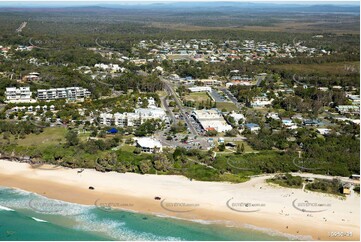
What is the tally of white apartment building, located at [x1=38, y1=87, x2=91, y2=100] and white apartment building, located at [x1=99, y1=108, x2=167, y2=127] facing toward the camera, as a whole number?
2

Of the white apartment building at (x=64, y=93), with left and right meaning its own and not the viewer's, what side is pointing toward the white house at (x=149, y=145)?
front

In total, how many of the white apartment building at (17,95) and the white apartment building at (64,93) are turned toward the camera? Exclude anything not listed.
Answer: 2

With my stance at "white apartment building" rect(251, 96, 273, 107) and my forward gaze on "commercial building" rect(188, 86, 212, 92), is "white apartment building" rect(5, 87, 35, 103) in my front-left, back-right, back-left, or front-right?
front-left

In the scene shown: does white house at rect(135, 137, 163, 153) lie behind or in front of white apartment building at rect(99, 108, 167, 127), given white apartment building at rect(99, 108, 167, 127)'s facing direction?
in front

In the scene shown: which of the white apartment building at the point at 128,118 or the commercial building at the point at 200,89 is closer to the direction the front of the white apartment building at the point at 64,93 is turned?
the white apartment building

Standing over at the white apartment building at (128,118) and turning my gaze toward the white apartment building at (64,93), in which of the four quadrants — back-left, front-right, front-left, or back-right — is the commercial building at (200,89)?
front-right

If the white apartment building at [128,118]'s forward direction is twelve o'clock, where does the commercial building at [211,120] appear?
The commercial building is roughly at 9 o'clock from the white apartment building.

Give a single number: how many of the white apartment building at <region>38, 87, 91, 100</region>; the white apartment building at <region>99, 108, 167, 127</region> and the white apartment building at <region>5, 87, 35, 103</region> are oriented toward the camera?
3

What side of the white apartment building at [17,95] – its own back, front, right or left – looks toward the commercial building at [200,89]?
left

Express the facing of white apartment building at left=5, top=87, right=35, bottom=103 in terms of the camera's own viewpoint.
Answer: facing the viewer

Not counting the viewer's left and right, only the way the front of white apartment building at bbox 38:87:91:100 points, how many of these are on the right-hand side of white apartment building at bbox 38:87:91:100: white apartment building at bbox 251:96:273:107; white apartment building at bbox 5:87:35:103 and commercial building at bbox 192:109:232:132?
1

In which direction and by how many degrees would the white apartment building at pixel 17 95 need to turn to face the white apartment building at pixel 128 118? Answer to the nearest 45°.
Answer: approximately 45° to its left

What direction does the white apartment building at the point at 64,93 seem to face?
toward the camera
